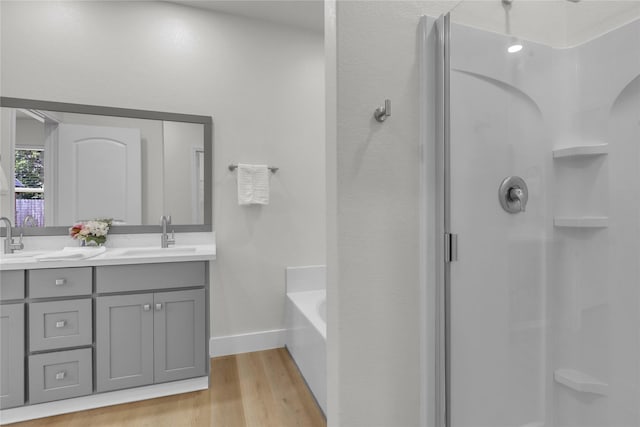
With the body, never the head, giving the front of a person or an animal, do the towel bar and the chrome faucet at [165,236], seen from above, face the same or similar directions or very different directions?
same or similar directions

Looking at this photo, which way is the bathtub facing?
to the viewer's left

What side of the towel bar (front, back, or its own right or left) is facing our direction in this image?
front

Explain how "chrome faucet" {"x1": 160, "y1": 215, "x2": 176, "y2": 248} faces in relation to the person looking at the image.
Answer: facing the viewer

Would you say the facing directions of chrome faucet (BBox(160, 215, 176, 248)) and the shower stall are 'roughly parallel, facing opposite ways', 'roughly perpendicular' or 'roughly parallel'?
roughly perpendicular

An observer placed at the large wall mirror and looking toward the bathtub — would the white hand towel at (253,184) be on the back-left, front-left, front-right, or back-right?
front-left

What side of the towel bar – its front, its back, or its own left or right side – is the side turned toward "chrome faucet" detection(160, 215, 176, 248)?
right

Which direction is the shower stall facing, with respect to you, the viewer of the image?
facing the viewer and to the left of the viewer

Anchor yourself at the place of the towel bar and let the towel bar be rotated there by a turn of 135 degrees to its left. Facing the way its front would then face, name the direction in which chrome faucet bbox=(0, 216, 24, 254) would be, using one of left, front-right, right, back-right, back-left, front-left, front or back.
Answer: back-left
